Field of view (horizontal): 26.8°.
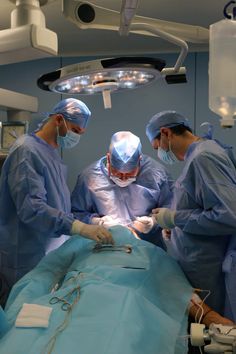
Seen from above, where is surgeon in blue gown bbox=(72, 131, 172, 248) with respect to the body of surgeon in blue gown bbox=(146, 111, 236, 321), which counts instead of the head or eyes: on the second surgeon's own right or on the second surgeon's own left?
on the second surgeon's own right

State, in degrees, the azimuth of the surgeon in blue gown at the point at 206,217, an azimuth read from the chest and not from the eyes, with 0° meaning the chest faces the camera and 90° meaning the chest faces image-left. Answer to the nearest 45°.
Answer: approximately 90°

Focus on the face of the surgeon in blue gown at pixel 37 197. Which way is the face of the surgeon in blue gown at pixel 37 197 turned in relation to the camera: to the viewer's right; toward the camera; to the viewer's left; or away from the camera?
to the viewer's right

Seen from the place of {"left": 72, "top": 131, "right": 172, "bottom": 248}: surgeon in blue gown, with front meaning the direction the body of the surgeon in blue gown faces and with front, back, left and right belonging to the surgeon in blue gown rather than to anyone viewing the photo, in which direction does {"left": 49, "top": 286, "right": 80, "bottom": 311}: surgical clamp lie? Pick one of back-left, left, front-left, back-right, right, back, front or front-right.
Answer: front

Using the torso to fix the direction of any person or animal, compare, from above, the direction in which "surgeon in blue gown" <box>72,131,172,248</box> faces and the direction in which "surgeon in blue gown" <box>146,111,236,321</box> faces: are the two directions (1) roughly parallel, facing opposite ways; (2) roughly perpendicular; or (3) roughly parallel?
roughly perpendicular

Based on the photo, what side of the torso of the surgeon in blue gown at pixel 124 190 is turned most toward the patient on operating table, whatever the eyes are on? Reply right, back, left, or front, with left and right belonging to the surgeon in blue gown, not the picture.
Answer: front

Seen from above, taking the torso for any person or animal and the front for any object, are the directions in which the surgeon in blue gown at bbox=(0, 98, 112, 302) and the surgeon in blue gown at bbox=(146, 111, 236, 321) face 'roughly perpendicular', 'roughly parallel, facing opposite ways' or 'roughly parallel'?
roughly parallel, facing opposite ways

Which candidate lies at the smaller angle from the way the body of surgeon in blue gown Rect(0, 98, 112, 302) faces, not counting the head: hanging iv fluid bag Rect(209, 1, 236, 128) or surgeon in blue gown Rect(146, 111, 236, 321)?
the surgeon in blue gown

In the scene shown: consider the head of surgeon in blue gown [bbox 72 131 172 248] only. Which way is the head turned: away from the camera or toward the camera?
toward the camera

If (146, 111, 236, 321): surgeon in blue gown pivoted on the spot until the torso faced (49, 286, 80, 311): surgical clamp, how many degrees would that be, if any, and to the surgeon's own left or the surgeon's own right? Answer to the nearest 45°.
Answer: approximately 45° to the surgeon's own left

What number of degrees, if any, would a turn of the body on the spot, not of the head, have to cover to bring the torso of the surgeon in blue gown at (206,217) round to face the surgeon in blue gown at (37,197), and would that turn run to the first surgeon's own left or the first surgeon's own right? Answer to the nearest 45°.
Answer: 0° — they already face them

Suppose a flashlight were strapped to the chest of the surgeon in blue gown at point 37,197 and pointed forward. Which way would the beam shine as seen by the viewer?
to the viewer's right

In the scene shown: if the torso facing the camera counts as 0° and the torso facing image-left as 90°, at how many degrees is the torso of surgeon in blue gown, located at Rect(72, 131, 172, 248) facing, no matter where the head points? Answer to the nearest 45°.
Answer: approximately 0°
